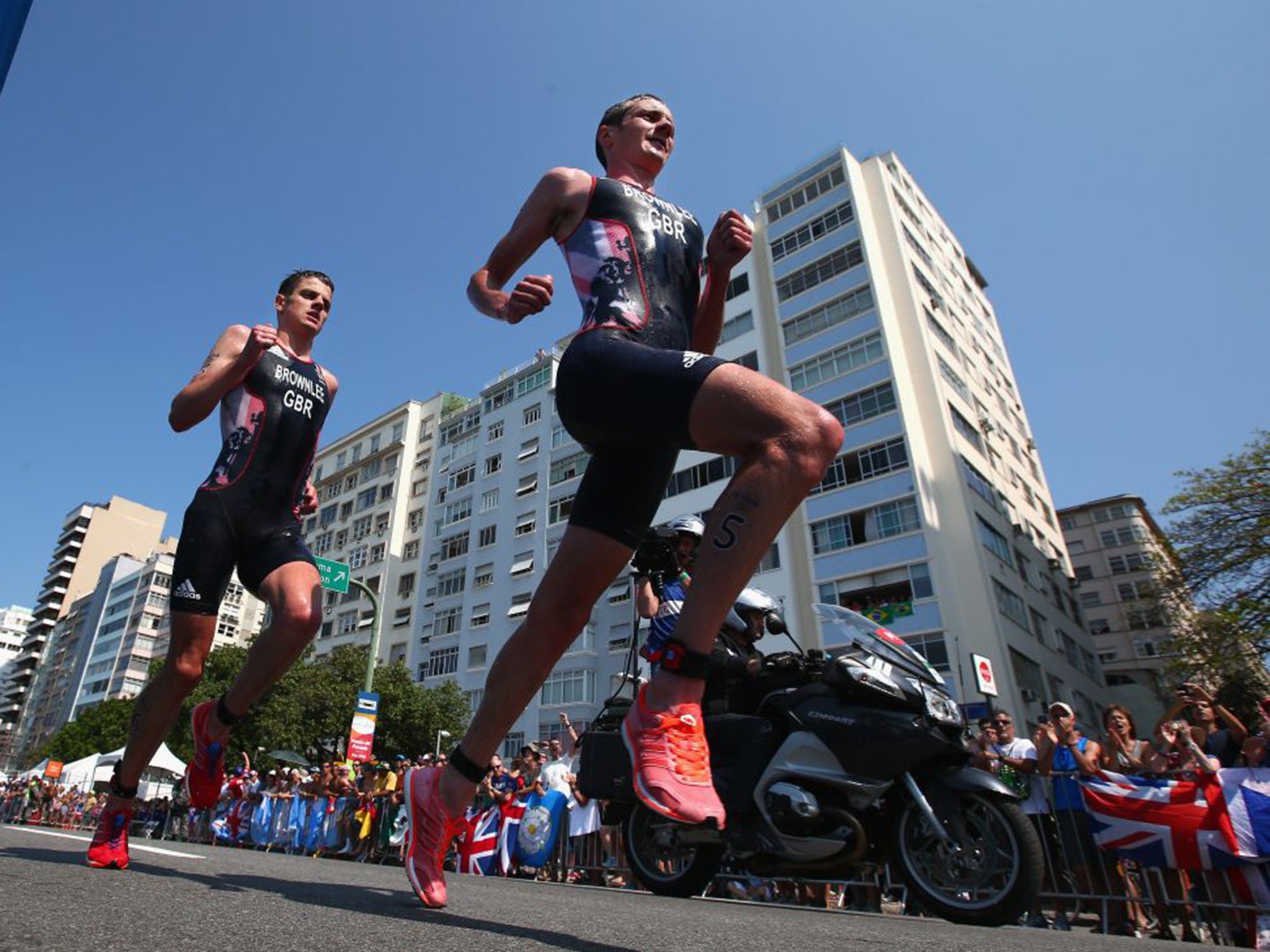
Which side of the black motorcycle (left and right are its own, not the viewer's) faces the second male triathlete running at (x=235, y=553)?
right

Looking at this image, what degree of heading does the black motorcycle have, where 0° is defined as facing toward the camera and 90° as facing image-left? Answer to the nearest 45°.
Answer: approximately 315°

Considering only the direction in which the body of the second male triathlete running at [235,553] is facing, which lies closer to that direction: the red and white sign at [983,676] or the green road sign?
the red and white sign

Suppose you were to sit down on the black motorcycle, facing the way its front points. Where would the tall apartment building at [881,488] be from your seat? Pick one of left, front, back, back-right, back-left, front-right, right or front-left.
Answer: back-left

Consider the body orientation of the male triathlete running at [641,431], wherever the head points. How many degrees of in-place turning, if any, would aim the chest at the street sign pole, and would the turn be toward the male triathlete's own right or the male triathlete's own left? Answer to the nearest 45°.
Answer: approximately 180°
